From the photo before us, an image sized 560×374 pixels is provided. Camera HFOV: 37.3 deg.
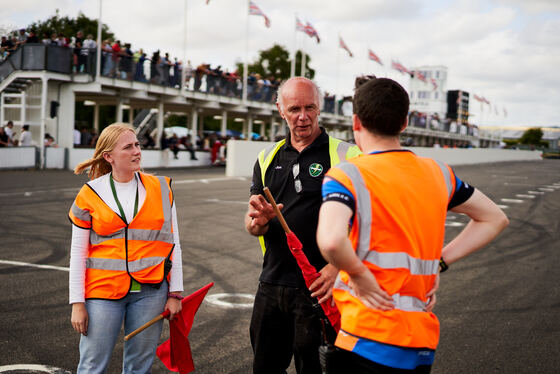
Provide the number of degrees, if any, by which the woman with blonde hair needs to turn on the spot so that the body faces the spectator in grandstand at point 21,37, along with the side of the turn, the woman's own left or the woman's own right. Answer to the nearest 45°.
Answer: approximately 180°

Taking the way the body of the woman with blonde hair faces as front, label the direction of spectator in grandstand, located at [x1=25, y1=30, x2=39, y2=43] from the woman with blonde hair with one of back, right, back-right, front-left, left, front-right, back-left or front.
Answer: back

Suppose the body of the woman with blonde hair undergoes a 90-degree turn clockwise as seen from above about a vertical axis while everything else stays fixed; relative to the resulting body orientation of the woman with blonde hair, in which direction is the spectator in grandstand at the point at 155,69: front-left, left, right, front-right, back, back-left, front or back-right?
right

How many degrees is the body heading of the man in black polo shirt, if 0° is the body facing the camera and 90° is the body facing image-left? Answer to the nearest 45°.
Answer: approximately 0°

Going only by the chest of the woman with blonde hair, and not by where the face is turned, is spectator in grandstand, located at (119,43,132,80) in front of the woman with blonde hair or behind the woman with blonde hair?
behind

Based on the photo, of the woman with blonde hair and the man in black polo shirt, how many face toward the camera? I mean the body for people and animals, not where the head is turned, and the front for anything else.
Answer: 2

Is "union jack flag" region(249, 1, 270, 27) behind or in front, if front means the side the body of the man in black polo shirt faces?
behind

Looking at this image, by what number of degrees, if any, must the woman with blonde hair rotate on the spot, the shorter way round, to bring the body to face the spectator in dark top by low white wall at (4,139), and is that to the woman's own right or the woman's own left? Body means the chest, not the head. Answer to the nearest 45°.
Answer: approximately 180°

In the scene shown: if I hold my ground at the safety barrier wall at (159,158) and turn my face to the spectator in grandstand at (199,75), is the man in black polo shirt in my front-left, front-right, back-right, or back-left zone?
back-right

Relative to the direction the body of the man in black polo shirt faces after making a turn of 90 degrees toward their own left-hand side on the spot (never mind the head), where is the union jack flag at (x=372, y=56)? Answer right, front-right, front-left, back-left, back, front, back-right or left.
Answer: left
